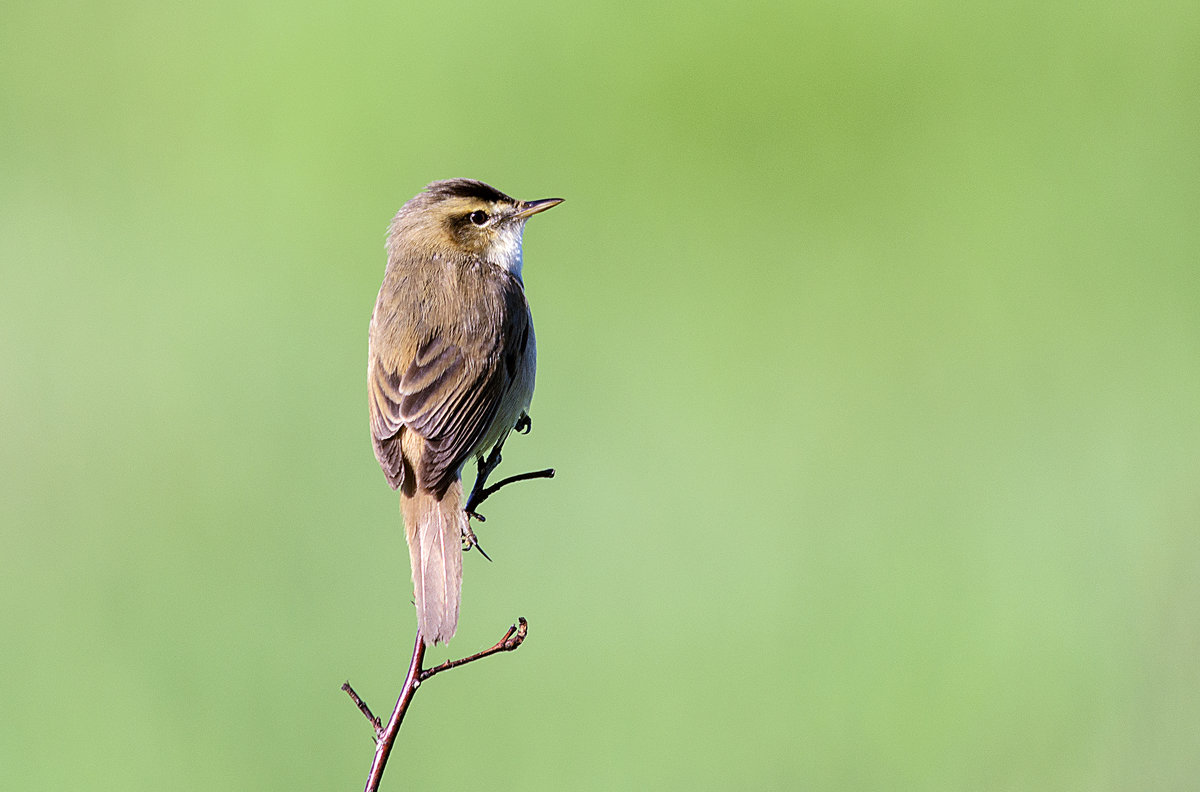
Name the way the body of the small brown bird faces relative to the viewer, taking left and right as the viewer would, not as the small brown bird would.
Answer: facing away from the viewer and to the right of the viewer
